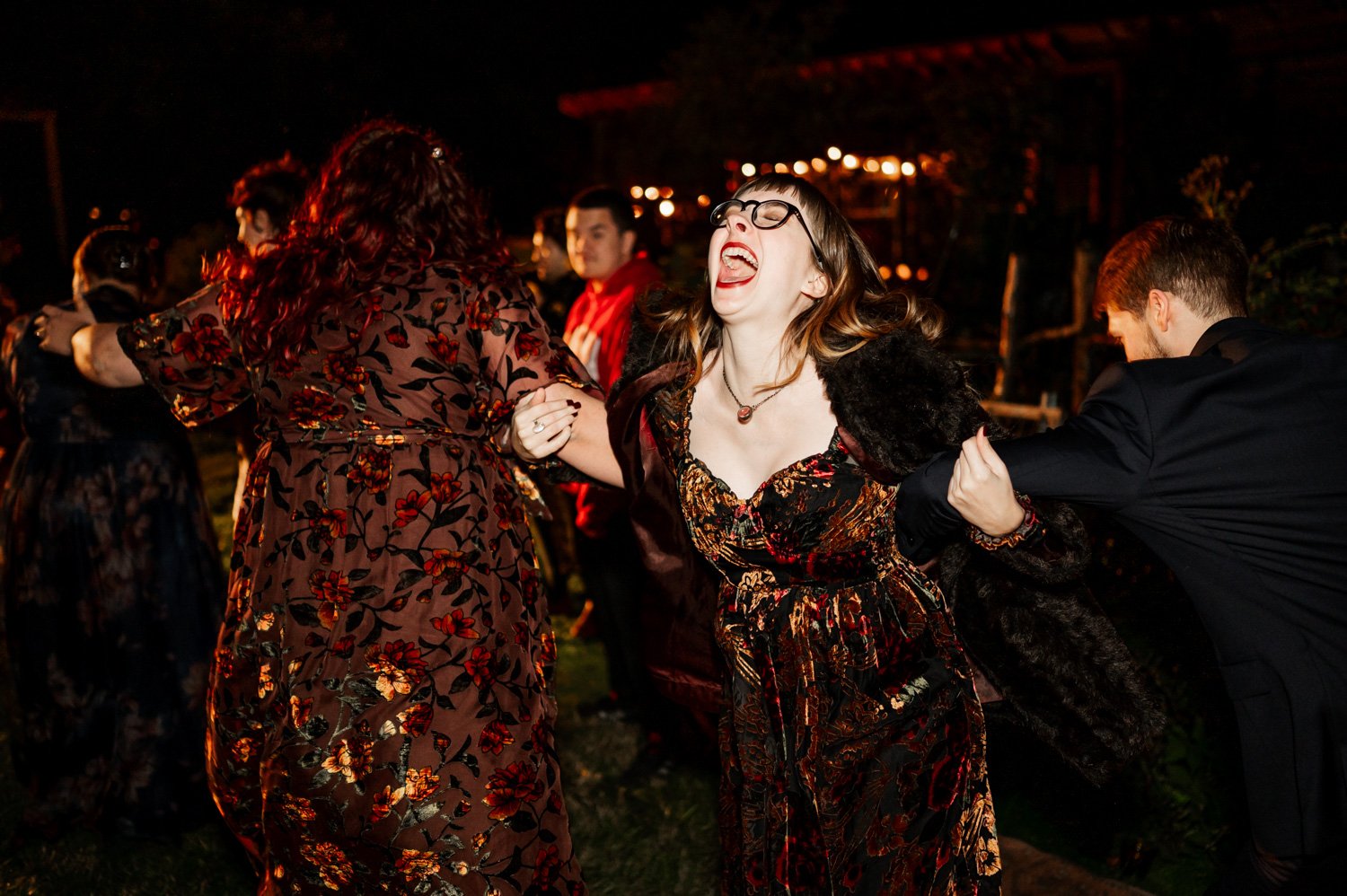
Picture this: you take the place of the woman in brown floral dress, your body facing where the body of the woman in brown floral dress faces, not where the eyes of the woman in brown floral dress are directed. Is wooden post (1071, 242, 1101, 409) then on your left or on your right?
on your right

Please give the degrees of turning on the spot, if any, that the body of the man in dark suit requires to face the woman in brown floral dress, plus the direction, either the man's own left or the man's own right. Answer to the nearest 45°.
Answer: approximately 45° to the man's own left

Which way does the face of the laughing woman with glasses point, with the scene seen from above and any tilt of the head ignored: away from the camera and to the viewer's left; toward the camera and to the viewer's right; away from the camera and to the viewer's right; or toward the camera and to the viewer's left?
toward the camera and to the viewer's left

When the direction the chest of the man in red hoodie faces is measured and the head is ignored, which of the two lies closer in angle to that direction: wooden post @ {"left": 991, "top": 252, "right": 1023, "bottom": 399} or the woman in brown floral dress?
the woman in brown floral dress

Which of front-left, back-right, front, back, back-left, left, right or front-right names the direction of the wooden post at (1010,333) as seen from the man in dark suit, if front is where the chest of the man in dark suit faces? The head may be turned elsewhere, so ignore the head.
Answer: front-right

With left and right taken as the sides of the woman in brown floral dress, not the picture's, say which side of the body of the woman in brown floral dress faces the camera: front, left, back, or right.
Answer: back

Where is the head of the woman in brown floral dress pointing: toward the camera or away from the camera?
away from the camera

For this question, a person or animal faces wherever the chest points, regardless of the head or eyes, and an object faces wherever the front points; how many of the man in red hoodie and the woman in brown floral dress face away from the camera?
1

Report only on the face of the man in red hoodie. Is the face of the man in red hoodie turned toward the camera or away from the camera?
toward the camera

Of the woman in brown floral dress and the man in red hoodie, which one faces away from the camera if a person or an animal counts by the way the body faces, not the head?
the woman in brown floral dress

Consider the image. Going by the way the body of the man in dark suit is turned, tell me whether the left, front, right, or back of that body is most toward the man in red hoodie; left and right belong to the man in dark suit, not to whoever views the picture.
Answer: front

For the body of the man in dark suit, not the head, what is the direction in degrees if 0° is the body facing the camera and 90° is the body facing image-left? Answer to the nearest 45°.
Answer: approximately 135°

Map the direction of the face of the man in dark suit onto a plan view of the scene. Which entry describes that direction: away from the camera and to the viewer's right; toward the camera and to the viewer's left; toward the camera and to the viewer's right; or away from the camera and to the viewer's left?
away from the camera and to the viewer's left

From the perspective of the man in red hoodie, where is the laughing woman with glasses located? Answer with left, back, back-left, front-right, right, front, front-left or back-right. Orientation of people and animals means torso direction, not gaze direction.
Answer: front-left

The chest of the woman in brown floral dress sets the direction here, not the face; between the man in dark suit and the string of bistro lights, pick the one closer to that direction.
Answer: the string of bistro lights
